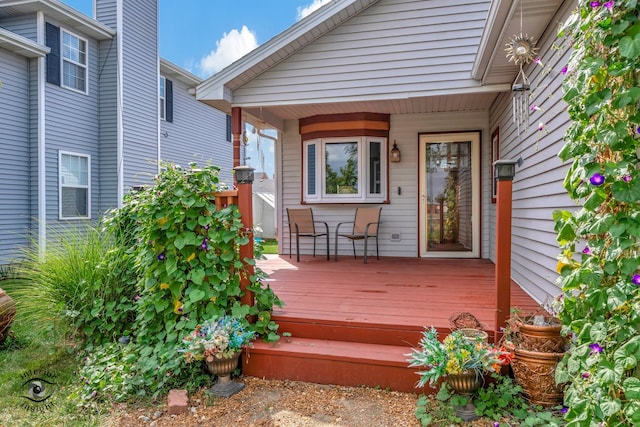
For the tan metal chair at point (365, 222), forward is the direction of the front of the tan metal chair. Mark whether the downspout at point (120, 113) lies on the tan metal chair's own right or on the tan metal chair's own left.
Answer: on the tan metal chair's own right

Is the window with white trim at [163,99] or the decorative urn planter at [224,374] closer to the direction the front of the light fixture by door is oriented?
the decorative urn planter

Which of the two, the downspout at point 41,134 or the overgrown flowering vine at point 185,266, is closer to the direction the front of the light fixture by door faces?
the overgrown flowering vine

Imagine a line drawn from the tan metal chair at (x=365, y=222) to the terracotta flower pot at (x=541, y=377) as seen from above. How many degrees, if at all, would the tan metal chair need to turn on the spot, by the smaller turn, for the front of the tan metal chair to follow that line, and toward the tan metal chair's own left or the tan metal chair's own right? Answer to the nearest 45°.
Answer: approximately 45° to the tan metal chair's own left

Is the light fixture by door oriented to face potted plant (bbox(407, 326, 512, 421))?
yes

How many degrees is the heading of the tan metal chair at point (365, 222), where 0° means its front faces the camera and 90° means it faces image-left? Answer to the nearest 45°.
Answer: approximately 45°

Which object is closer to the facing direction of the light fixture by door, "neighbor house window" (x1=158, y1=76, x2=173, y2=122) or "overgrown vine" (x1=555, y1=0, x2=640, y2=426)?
the overgrown vine
